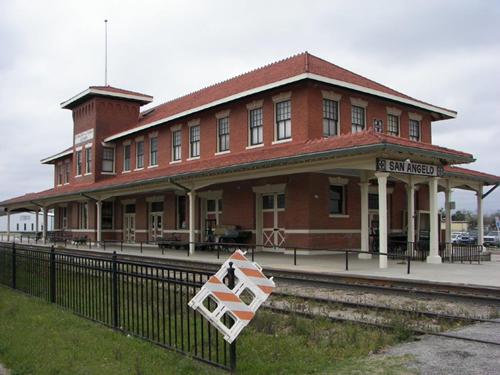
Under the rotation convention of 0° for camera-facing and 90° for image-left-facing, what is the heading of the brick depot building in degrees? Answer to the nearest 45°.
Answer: approximately 45°

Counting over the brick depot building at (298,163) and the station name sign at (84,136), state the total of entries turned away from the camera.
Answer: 0

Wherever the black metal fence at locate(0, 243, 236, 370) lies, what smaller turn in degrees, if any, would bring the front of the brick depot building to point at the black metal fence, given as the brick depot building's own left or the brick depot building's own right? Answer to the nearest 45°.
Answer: approximately 45° to the brick depot building's own left

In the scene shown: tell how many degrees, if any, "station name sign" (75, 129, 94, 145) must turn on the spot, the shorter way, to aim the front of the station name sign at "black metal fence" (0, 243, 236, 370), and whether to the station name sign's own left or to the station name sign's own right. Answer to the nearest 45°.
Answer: approximately 45° to the station name sign's own left

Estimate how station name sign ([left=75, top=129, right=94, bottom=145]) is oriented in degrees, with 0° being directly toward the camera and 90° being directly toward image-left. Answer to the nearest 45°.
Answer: approximately 45°
